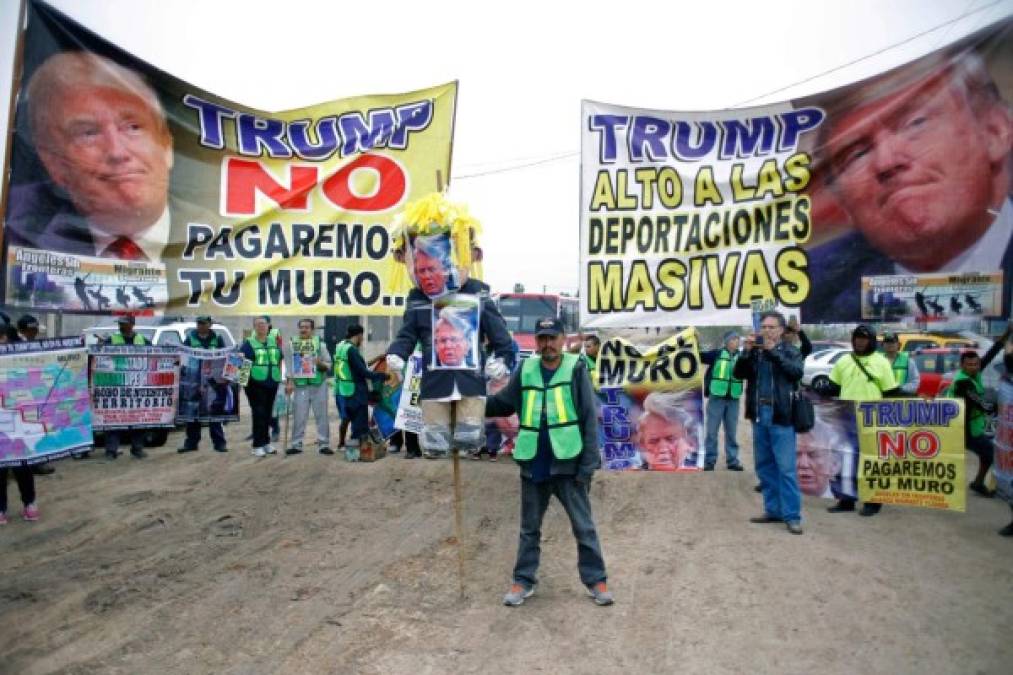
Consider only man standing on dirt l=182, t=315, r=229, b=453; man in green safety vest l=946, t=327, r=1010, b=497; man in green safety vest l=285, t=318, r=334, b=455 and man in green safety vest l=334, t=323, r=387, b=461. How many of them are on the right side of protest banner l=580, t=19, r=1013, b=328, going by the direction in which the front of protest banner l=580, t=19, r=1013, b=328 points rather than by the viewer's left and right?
3

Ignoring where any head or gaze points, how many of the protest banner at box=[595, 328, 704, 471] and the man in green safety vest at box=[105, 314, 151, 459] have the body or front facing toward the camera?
2

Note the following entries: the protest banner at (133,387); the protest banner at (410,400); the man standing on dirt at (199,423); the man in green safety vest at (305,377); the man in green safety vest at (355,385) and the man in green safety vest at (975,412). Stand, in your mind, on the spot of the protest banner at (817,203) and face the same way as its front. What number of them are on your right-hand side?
5

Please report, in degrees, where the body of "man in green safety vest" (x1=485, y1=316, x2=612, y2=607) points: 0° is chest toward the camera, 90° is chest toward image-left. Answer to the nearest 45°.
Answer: approximately 0°

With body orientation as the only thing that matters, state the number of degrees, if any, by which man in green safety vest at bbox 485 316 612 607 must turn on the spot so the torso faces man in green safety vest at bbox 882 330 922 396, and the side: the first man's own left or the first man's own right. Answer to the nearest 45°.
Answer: approximately 135° to the first man's own left
